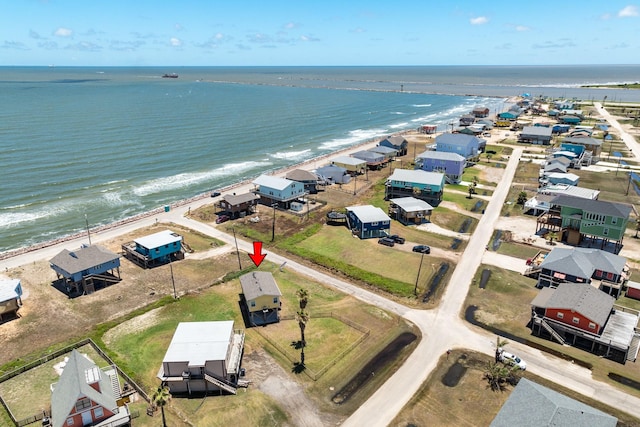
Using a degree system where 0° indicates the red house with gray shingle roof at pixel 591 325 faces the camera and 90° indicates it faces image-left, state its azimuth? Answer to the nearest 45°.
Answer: approximately 45°

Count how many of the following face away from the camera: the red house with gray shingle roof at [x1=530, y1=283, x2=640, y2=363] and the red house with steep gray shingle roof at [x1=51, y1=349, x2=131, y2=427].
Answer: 0

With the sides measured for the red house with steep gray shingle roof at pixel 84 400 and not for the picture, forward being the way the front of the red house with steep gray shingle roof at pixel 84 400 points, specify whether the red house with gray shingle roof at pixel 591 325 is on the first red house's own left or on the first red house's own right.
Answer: on the first red house's own left

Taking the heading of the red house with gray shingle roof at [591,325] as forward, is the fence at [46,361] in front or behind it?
in front

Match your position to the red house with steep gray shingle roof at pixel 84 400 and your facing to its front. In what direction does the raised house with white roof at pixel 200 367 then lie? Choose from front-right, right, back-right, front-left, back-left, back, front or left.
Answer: left

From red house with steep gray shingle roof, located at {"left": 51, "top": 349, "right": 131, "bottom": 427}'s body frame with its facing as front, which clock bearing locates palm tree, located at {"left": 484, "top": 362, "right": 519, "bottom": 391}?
The palm tree is roughly at 10 o'clock from the red house with steep gray shingle roof.

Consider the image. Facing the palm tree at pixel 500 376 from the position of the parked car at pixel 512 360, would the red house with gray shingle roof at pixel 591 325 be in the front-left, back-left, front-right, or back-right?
back-left

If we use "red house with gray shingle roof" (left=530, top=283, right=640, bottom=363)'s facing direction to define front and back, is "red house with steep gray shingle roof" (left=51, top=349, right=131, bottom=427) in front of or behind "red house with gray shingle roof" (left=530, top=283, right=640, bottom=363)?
in front

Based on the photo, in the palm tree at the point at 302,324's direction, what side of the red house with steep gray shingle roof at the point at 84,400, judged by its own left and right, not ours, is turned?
left
